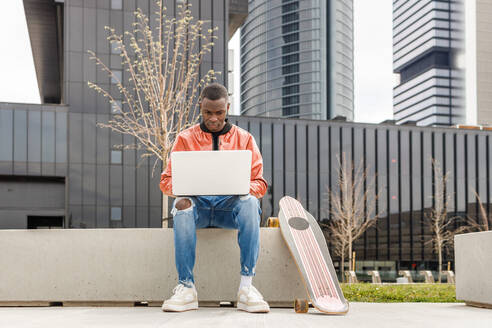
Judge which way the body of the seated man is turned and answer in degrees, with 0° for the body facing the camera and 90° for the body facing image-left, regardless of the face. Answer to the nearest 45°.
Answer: approximately 0°

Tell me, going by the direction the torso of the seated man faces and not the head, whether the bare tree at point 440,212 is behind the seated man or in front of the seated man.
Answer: behind

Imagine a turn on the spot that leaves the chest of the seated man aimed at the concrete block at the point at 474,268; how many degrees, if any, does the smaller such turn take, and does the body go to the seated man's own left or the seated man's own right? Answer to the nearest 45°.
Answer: approximately 90° to the seated man's own left

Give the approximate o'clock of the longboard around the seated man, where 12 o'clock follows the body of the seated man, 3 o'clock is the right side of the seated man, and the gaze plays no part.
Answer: The longboard is roughly at 8 o'clock from the seated man.

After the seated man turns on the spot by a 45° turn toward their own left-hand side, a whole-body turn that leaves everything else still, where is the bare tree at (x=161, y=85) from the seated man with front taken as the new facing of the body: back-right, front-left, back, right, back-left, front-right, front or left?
back-left

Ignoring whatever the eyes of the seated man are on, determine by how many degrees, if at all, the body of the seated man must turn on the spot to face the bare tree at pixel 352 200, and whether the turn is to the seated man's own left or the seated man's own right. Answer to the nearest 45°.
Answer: approximately 180°

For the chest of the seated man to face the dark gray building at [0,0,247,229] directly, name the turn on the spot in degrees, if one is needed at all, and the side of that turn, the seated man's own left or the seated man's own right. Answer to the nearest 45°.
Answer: approximately 180°
